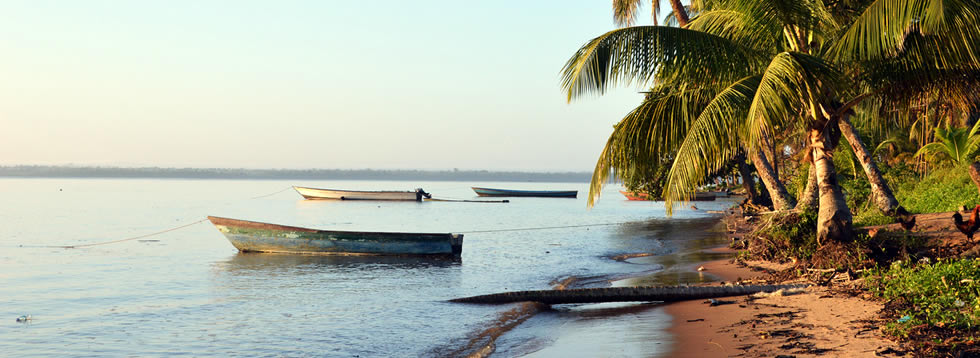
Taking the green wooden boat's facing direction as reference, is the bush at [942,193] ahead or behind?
behind

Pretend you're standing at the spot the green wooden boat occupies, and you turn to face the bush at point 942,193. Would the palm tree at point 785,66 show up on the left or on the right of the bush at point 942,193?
right

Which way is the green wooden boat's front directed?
to the viewer's left

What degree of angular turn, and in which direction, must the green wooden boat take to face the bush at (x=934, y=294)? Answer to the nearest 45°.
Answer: approximately 135° to its left

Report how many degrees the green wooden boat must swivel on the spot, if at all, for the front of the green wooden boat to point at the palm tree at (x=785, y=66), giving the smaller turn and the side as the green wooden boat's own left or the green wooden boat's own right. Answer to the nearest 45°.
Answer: approximately 135° to the green wooden boat's own left

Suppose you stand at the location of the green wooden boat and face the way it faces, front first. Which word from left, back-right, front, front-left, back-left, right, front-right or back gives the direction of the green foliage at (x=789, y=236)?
back-left
